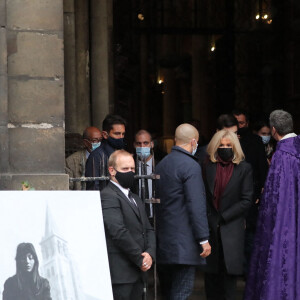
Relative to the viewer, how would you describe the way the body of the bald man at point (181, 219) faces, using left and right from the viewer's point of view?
facing away from the viewer and to the right of the viewer

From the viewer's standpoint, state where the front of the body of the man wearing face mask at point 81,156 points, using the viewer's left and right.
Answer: facing the viewer and to the right of the viewer

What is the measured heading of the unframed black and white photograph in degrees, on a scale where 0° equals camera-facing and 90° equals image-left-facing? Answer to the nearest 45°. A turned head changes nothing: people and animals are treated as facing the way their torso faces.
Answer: approximately 0°

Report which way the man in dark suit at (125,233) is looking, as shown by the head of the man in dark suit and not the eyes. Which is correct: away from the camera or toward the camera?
toward the camera

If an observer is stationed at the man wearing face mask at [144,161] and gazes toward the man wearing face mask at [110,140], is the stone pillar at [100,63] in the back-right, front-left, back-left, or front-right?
front-right

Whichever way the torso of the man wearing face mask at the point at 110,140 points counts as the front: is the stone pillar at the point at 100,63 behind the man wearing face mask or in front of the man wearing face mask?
behind

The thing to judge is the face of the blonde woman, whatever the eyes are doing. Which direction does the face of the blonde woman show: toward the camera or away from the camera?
toward the camera

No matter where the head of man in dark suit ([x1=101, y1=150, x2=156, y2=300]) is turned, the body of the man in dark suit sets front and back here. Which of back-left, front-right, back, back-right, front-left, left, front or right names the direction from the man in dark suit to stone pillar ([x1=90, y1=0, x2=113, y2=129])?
back-left

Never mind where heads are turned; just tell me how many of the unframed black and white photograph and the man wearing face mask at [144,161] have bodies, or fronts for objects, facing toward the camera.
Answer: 2

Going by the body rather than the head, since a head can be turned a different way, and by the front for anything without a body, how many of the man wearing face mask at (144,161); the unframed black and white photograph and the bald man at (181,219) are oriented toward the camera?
2

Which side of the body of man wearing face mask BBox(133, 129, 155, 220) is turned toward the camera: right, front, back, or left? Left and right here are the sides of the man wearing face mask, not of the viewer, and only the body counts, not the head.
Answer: front
